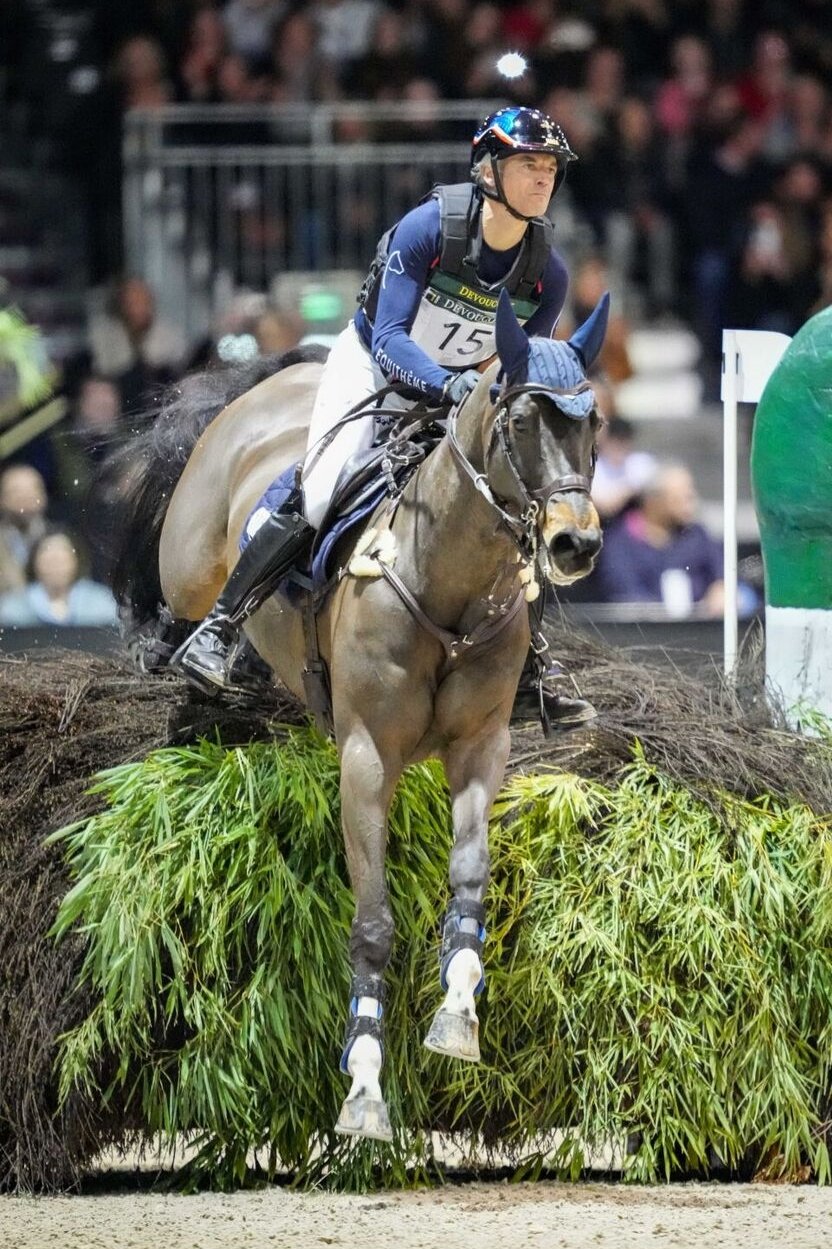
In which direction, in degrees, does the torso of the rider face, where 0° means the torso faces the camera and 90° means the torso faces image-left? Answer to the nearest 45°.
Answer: approximately 315°

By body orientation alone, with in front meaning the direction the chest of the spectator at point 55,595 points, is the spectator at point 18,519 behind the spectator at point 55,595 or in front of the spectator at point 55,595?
behind

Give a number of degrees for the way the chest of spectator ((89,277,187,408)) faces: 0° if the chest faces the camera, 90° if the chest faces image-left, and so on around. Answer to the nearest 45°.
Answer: approximately 0°

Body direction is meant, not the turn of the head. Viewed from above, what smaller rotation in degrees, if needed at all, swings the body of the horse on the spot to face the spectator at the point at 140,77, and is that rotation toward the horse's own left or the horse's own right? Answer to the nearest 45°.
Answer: approximately 135° to the horse's own left

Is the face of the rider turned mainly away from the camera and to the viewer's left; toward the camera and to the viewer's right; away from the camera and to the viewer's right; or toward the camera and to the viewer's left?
toward the camera and to the viewer's right

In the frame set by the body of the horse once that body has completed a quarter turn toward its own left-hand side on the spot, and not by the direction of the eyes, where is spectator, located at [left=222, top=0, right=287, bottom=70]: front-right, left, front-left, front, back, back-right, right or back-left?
front-left

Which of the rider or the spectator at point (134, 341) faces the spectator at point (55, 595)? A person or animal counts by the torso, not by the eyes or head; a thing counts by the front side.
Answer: the spectator at point (134, 341)

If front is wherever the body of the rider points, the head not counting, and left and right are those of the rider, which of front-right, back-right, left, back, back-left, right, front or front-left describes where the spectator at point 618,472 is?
back-left

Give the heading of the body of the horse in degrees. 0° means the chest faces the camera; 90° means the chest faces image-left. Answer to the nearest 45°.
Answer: approximately 315°

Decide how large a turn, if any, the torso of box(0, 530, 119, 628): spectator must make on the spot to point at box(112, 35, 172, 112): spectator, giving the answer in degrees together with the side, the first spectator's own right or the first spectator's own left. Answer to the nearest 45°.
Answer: approximately 180°
